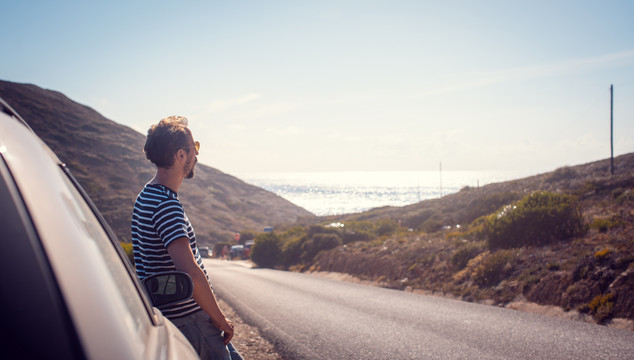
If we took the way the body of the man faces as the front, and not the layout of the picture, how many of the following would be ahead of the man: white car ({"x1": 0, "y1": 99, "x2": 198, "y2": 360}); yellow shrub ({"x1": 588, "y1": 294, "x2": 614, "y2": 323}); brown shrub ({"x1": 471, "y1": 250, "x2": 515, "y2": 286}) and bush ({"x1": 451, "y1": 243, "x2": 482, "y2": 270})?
3

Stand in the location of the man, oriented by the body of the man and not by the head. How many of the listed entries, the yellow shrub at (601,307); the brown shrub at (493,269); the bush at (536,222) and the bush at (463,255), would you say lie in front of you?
4

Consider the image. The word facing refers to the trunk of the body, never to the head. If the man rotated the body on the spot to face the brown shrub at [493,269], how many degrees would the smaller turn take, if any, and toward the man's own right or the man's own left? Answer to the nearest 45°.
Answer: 0° — they already face it

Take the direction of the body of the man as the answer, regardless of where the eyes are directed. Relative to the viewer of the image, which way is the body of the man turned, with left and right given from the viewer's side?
facing away from the viewer and to the right of the viewer

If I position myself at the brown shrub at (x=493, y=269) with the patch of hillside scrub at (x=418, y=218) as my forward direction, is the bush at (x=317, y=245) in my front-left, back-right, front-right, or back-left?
front-left

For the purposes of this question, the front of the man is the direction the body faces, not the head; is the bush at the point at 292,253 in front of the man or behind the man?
in front

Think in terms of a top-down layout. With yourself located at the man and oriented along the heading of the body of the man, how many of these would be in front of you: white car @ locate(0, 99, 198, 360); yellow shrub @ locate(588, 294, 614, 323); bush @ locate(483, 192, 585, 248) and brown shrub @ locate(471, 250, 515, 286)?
3

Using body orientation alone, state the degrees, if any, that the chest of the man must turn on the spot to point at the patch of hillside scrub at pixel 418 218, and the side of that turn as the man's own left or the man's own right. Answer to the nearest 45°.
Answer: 0° — they already face it

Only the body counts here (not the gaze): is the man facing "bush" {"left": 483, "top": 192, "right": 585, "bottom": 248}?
yes

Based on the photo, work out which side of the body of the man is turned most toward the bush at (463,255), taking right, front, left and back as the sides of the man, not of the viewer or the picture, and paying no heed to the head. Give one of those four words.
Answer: front

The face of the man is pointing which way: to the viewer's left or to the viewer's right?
to the viewer's right

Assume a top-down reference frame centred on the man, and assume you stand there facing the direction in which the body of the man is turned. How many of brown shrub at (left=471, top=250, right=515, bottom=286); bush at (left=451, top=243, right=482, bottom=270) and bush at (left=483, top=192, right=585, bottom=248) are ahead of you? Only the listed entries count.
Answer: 3

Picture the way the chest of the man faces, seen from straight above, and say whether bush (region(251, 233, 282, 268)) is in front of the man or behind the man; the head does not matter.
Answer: in front

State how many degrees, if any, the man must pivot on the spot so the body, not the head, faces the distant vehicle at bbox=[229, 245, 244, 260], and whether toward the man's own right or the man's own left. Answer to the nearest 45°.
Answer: approximately 45° to the man's own left

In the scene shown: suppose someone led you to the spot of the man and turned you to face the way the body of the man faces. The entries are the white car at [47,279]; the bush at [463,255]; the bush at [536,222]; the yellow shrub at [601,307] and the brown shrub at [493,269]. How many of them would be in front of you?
4
